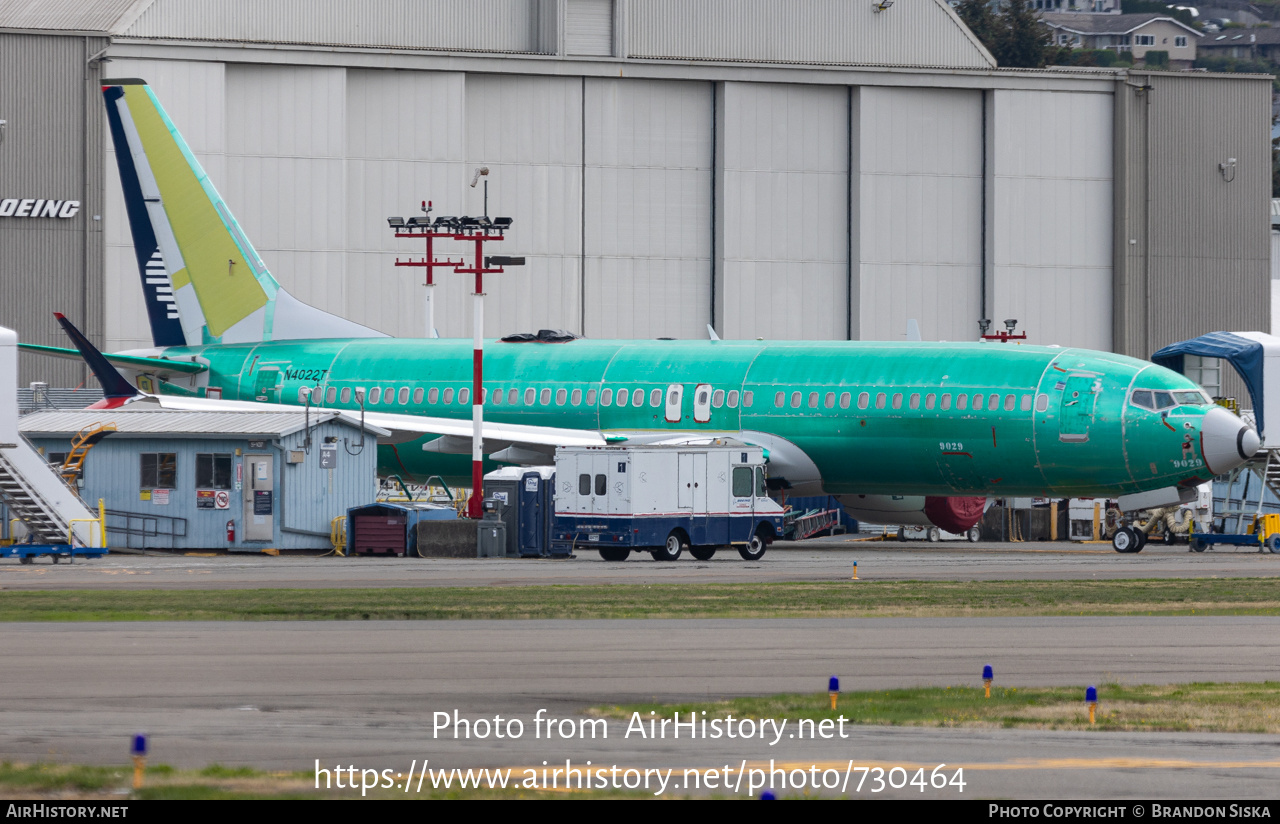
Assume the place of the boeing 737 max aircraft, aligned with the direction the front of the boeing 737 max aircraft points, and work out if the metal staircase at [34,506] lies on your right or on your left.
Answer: on your right

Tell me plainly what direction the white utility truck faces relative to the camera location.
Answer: facing away from the viewer and to the right of the viewer

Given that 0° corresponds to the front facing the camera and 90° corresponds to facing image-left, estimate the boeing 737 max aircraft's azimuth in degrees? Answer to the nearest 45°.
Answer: approximately 315°

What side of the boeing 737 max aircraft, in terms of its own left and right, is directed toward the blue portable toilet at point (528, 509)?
right

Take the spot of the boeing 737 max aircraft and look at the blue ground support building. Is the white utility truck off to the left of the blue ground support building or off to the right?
left

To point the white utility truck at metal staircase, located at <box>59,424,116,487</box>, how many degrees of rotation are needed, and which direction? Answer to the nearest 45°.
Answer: approximately 135° to its left

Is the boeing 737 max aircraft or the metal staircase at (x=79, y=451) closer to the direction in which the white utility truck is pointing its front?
the boeing 737 max aircraft

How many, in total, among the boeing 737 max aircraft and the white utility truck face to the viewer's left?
0

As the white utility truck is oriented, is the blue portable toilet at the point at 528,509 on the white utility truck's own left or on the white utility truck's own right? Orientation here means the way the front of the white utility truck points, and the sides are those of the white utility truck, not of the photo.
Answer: on the white utility truck's own left

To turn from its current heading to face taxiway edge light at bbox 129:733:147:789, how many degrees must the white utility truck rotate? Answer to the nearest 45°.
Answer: approximately 135° to its right
